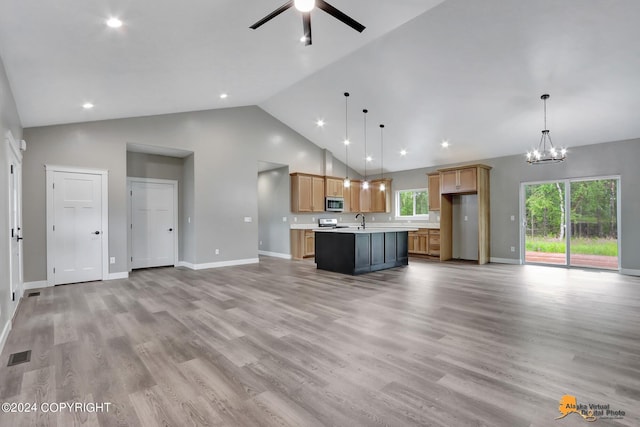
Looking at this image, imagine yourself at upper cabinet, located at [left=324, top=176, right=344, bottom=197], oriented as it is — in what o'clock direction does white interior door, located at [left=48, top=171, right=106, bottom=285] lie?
The white interior door is roughly at 3 o'clock from the upper cabinet.

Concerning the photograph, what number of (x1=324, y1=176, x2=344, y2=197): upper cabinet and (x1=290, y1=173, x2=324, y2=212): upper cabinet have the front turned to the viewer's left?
0

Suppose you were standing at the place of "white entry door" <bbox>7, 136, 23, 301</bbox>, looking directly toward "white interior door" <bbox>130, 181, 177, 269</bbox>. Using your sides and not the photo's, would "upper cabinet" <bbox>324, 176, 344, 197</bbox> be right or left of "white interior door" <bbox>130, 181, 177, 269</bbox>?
right

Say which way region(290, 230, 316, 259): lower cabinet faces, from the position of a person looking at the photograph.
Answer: facing the viewer and to the right of the viewer

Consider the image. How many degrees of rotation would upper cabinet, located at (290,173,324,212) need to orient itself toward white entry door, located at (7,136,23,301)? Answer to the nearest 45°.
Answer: approximately 90° to its right

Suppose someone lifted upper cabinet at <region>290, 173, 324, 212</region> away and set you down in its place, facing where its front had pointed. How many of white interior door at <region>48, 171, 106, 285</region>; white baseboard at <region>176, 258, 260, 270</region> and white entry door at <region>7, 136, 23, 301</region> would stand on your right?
3

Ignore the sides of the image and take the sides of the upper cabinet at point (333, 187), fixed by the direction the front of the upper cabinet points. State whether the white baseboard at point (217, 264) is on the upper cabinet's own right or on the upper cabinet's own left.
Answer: on the upper cabinet's own right

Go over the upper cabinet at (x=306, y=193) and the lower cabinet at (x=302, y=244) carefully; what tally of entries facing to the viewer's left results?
0

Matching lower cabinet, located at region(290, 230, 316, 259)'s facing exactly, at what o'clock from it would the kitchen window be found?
The kitchen window is roughly at 10 o'clock from the lower cabinet.

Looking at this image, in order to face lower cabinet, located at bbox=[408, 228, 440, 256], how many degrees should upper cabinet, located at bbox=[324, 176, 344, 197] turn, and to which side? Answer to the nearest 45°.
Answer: approximately 45° to its left

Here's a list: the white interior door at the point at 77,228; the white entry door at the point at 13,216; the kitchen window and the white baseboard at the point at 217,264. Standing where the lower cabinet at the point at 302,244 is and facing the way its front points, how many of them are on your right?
3
